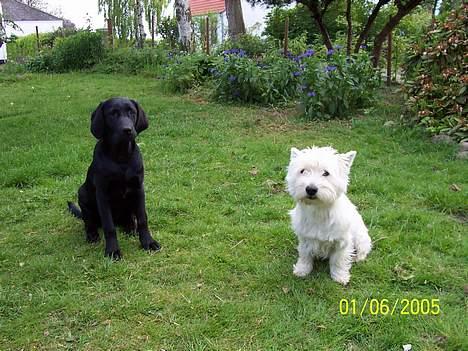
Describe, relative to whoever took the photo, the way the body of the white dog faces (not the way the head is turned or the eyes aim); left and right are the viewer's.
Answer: facing the viewer and to the left of the viewer

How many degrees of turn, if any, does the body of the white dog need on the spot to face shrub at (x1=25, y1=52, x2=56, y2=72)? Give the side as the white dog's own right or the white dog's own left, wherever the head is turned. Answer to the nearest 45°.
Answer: approximately 90° to the white dog's own right

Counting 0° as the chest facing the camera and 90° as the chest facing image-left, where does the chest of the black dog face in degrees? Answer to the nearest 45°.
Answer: approximately 315°

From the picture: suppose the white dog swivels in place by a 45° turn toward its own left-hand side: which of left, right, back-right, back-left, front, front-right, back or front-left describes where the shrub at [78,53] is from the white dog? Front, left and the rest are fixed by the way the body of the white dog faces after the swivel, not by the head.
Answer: back-right

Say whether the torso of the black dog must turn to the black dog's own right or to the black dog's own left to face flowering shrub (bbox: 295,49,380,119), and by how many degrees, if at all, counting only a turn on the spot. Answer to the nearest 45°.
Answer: approximately 90° to the black dog's own left

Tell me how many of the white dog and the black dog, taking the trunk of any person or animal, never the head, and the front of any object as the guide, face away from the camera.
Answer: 0
